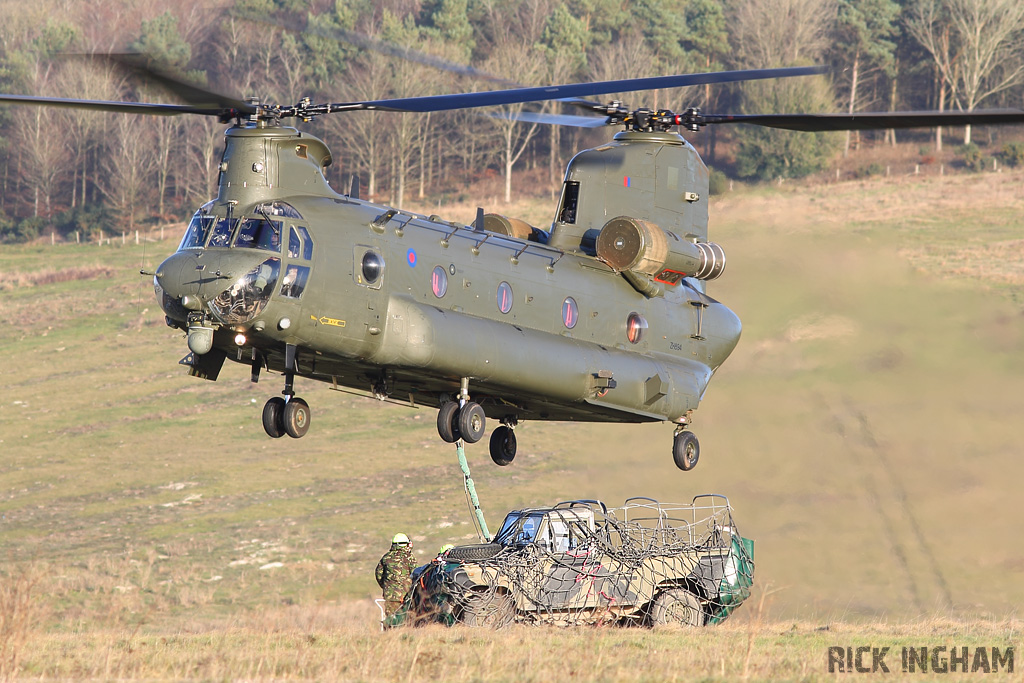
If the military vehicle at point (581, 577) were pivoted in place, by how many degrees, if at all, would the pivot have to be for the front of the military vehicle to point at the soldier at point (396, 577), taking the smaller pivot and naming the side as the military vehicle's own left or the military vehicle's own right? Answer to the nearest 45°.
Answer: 0° — it already faces them

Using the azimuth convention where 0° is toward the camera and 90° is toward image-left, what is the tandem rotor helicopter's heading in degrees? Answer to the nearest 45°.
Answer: approximately 45°

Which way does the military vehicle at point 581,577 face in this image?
to the viewer's left
